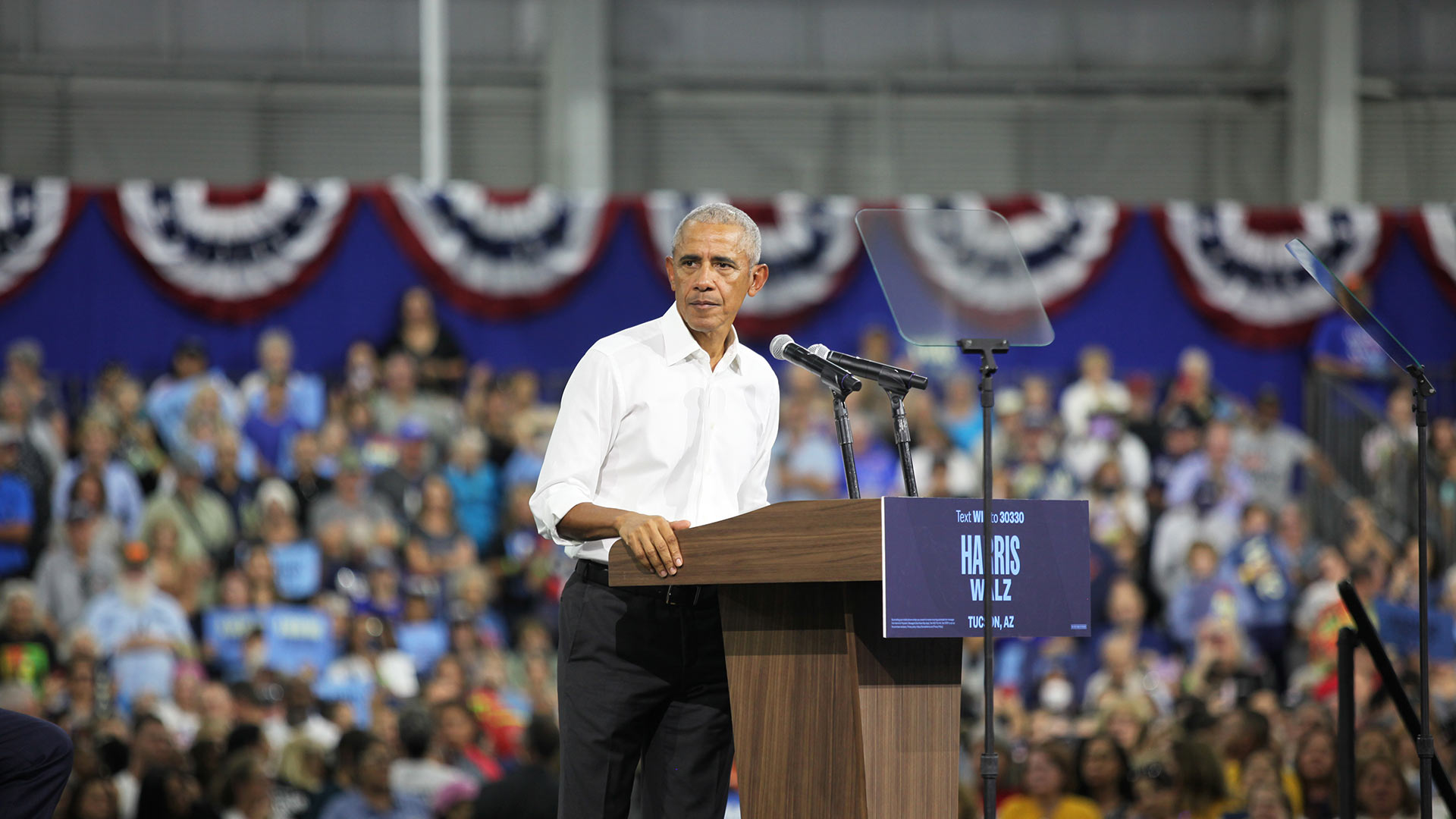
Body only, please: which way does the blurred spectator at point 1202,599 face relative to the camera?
toward the camera

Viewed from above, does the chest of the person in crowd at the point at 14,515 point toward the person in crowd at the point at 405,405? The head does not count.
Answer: no

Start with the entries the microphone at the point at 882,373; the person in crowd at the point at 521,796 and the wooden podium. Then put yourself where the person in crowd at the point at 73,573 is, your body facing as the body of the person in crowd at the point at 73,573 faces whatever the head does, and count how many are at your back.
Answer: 0

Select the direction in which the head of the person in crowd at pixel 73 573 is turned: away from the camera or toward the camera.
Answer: toward the camera

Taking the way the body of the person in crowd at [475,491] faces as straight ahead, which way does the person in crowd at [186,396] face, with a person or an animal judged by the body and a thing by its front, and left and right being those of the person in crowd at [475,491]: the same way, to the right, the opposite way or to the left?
the same way

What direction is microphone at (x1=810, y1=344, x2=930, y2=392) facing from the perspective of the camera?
to the viewer's left

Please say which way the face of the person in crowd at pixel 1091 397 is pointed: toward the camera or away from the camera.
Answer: toward the camera

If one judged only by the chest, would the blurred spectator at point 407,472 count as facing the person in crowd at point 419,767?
yes

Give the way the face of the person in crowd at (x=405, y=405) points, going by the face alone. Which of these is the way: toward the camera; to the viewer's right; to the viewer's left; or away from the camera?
toward the camera

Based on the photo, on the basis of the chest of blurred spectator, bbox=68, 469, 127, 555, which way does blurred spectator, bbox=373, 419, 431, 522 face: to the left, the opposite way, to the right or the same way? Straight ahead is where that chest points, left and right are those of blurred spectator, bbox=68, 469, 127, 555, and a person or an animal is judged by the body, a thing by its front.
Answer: the same way

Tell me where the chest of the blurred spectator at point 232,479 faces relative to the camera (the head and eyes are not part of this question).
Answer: toward the camera

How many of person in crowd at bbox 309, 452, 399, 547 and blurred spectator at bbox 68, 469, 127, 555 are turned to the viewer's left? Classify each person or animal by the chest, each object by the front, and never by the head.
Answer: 0

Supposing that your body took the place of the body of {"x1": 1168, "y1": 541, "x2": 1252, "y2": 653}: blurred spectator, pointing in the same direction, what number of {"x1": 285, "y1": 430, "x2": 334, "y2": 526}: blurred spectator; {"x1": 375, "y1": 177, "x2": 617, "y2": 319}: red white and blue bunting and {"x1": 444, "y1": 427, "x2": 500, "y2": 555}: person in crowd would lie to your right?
3

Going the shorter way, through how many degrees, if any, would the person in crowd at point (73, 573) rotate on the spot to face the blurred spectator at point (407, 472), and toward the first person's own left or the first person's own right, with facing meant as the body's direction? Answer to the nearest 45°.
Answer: approximately 90° to the first person's own left

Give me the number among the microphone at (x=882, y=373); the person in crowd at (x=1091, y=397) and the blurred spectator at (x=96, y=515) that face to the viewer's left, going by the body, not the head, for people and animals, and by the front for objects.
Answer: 1

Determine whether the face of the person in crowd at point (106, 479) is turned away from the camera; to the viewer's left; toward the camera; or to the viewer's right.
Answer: toward the camera

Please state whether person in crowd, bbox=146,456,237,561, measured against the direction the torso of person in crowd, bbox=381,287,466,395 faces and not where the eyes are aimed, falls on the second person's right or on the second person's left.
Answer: on the second person's right

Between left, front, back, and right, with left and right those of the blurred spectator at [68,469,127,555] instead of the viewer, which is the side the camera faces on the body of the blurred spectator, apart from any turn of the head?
front

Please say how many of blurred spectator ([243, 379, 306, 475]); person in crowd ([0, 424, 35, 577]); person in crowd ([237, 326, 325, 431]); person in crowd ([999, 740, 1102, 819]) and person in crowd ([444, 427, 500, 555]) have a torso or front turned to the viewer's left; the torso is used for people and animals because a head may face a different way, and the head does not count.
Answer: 0

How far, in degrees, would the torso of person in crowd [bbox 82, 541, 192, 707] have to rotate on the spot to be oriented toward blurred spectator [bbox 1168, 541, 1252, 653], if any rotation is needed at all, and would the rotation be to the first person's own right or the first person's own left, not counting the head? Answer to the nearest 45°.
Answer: approximately 90° to the first person's own left
